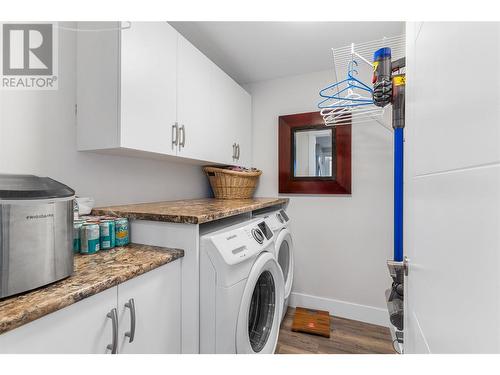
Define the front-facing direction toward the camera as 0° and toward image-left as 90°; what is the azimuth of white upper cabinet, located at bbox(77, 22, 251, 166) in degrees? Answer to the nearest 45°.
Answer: approximately 315°

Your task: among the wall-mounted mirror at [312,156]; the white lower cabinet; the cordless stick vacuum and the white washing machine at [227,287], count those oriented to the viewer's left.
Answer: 1

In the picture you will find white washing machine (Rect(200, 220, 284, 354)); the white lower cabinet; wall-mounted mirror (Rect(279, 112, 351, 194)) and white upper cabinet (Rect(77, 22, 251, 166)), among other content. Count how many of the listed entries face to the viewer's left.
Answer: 0

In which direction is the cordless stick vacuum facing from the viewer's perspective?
to the viewer's left

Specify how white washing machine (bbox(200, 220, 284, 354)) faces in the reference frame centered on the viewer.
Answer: facing the viewer and to the right of the viewer

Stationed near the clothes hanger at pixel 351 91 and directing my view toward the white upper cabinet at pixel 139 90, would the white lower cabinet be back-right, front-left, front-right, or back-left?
front-left

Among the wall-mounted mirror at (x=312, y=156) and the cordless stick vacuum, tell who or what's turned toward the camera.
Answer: the wall-mounted mirror

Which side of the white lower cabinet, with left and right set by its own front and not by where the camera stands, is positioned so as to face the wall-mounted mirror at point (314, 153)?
left

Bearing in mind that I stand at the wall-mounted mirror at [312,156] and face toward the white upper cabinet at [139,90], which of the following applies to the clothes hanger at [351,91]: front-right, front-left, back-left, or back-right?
front-left

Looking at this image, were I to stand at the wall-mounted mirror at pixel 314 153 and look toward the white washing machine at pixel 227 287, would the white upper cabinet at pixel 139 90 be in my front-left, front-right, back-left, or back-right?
front-right

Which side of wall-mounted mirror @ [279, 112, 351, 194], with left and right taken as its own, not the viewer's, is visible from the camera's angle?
front

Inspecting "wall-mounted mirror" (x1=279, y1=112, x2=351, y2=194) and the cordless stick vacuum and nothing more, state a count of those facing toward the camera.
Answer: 1
